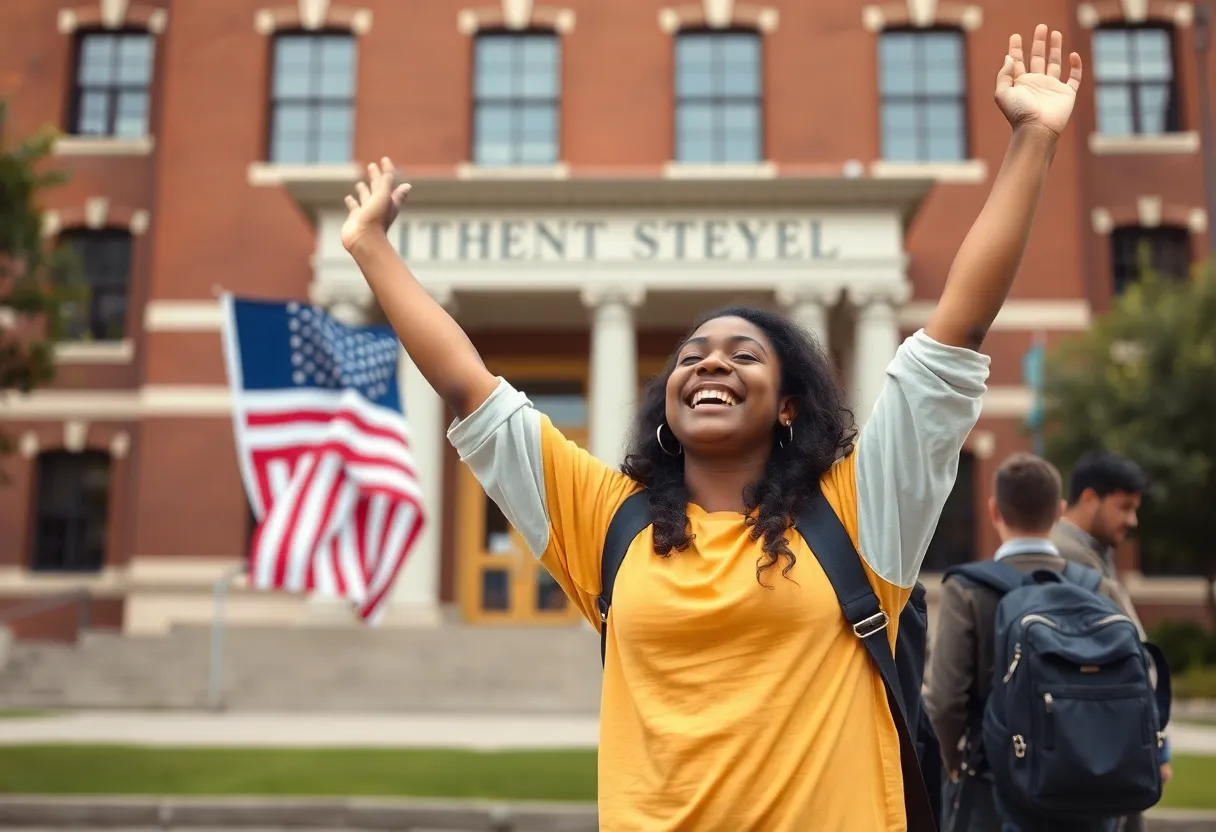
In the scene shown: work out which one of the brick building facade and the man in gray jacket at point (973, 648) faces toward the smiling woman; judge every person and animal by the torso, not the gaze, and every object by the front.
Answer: the brick building facade

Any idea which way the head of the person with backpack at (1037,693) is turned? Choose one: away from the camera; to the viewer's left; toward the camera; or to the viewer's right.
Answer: away from the camera

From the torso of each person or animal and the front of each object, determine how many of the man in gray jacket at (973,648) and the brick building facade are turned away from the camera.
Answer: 1

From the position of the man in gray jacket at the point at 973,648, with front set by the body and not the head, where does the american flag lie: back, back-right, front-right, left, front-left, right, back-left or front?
front-left

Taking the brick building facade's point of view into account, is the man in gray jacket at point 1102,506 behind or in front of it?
in front

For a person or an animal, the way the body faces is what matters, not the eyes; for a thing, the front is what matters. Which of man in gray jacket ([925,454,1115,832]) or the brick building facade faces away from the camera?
the man in gray jacket

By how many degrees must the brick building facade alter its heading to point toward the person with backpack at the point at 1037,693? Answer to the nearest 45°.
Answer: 0° — it already faces them

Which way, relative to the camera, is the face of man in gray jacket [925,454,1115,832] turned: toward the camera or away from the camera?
away from the camera

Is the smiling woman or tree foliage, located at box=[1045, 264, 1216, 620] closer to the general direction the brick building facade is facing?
the smiling woman

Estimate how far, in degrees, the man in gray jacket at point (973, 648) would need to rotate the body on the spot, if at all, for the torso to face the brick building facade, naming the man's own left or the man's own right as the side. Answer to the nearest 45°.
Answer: approximately 45° to the man's own left

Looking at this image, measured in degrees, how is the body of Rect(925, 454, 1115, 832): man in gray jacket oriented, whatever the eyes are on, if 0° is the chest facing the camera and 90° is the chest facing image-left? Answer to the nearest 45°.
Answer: approximately 180°

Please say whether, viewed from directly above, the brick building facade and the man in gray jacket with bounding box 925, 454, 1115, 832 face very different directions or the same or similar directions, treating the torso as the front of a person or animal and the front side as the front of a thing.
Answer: very different directions

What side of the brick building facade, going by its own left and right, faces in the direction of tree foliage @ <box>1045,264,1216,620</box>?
left

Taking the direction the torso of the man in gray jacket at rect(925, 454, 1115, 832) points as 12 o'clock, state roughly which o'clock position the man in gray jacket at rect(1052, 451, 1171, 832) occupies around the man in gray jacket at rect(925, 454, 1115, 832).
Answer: the man in gray jacket at rect(1052, 451, 1171, 832) is roughly at 1 o'clock from the man in gray jacket at rect(925, 454, 1115, 832).

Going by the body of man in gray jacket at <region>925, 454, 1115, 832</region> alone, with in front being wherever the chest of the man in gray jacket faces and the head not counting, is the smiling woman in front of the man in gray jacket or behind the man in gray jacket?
behind
